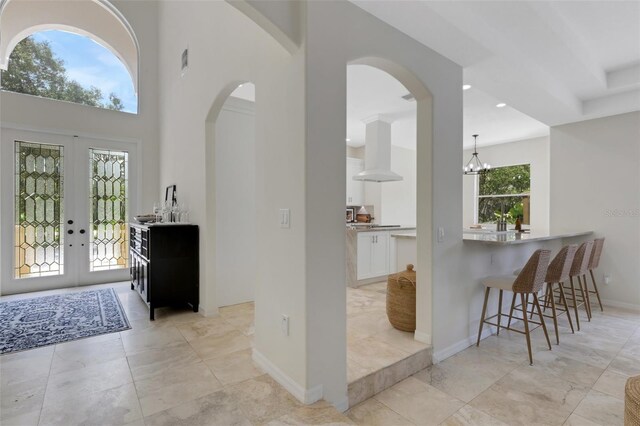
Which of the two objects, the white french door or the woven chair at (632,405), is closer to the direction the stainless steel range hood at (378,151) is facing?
the woven chair

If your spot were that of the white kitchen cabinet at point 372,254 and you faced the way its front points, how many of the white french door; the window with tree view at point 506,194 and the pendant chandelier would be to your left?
2

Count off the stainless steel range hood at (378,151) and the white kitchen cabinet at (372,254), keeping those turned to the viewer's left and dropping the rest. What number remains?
0

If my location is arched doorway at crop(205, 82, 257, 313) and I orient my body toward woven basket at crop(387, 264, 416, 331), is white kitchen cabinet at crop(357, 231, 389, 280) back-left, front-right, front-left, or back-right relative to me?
front-left

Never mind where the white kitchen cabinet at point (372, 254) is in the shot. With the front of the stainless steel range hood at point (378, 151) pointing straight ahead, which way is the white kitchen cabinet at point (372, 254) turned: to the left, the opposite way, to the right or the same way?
the same way

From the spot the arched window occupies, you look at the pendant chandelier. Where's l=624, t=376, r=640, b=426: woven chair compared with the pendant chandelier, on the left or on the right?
right

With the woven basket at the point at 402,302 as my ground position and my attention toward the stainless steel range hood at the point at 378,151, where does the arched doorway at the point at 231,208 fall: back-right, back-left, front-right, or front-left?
front-left

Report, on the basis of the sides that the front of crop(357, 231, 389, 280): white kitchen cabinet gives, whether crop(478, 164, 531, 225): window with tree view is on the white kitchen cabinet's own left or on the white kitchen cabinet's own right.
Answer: on the white kitchen cabinet's own left

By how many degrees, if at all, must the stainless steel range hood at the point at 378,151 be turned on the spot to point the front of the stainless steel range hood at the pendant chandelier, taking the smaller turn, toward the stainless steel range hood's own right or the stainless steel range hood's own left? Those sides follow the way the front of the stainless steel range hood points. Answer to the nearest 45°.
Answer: approximately 90° to the stainless steel range hood's own left

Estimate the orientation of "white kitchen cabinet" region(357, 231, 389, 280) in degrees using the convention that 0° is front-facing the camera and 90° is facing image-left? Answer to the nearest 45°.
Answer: approximately 315°

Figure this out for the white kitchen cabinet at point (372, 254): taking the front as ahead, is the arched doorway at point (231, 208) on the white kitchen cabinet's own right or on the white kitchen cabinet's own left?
on the white kitchen cabinet's own right

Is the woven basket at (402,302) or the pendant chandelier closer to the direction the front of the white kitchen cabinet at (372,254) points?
the woven basket

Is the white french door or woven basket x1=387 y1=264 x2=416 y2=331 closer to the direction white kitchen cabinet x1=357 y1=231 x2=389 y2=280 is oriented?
the woven basket

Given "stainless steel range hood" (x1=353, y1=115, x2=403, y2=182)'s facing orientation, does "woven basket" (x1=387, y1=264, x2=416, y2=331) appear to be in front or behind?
in front

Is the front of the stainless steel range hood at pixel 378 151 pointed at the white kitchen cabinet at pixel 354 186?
no

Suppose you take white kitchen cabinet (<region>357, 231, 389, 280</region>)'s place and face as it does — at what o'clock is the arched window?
The arched window is roughly at 4 o'clock from the white kitchen cabinet.

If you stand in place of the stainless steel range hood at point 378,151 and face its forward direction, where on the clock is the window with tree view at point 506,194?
The window with tree view is roughly at 9 o'clock from the stainless steel range hood.

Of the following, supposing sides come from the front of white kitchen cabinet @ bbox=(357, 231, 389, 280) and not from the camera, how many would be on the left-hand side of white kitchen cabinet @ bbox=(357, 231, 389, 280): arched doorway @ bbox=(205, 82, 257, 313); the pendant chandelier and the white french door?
1
